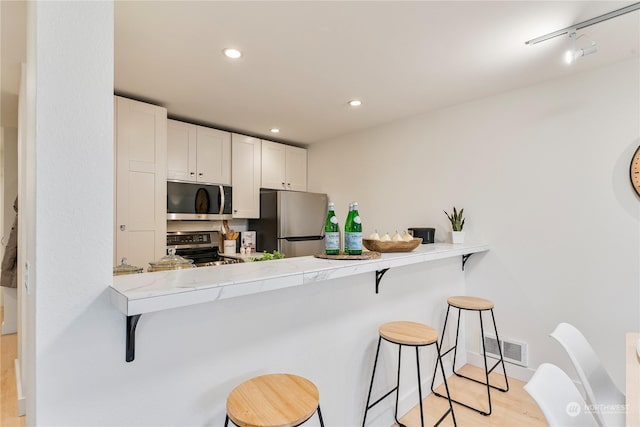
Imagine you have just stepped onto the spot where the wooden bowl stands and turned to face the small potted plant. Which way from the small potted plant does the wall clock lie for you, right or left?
right

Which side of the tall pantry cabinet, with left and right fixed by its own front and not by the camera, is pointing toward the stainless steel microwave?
left

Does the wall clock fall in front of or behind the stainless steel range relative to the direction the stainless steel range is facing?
in front

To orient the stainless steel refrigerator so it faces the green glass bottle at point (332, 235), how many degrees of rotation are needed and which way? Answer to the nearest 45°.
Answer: approximately 45° to its right

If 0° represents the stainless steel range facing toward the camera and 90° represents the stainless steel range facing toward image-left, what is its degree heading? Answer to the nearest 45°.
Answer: approximately 315°

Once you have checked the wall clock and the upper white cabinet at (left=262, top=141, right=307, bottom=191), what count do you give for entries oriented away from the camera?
0

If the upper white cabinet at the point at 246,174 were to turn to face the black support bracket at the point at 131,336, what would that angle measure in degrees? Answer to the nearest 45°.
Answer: approximately 45° to its right

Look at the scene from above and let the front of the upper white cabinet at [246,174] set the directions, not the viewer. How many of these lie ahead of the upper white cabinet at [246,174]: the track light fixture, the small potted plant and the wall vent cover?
3

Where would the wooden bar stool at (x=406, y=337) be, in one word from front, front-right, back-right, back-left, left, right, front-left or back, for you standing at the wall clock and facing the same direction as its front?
front-right

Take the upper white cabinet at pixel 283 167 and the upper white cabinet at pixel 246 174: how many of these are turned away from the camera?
0

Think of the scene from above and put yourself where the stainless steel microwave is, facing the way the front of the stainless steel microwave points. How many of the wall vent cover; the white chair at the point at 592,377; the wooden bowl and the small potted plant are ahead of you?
4

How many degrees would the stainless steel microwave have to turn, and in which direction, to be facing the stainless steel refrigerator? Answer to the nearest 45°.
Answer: approximately 45° to its left

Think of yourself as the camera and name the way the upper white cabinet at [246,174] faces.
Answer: facing the viewer and to the right of the viewer

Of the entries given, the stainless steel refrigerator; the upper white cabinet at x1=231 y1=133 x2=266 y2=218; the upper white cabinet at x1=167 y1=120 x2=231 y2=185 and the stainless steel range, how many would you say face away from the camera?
0

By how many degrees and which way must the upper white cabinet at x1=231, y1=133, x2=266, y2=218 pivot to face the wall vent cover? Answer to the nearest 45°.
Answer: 0° — it already faces it

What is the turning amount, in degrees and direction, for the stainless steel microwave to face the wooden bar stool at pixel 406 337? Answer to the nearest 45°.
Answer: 0° — it already faces it

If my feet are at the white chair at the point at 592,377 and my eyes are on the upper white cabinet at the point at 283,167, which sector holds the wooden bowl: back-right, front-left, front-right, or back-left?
front-left
